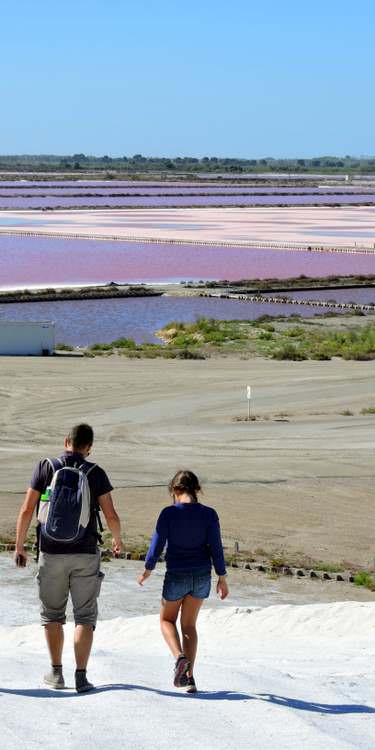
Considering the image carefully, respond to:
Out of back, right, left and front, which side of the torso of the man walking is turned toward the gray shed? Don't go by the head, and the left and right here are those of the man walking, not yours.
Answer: front

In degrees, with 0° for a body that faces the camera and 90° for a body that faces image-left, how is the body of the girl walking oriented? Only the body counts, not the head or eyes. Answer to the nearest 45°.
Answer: approximately 180°

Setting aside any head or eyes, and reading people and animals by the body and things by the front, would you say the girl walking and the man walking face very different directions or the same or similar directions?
same or similar directions

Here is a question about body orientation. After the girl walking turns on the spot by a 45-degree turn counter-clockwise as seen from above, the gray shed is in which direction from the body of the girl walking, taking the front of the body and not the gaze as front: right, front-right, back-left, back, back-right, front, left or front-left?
front-right

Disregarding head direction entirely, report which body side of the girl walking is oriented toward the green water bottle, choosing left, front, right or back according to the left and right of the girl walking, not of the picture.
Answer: left

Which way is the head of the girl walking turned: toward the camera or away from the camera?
away from the camera

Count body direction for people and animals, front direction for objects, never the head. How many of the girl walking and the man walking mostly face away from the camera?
2

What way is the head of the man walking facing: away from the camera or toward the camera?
away from the camera

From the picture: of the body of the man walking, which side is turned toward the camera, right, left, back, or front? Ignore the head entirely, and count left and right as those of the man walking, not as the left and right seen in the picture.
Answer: back
